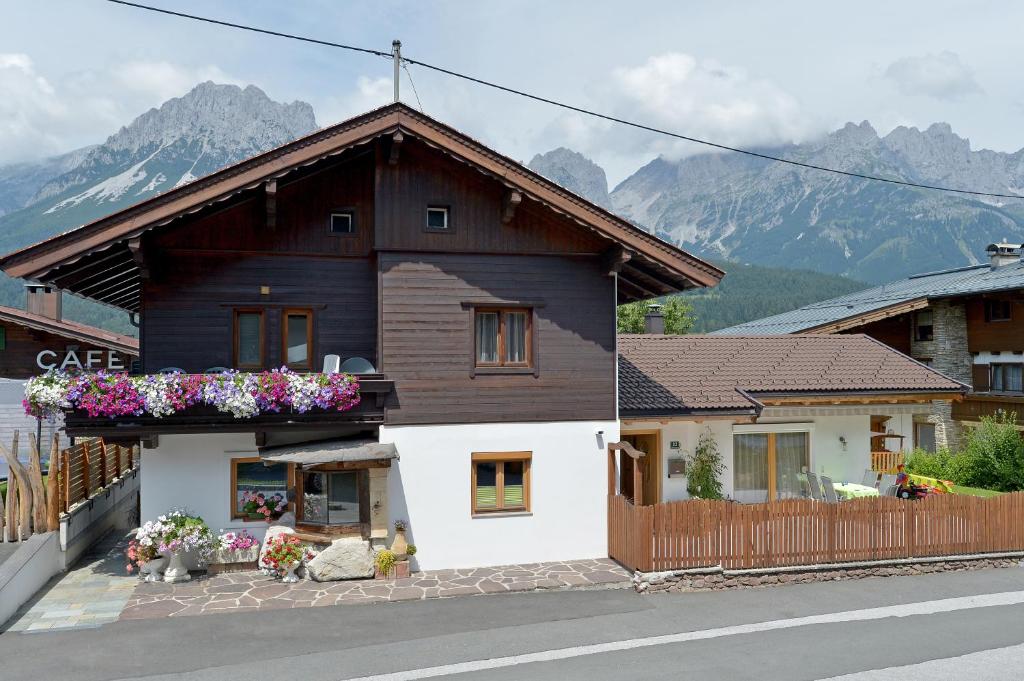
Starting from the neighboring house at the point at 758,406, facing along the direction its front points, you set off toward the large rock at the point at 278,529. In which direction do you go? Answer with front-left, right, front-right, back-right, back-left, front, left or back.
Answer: front-right

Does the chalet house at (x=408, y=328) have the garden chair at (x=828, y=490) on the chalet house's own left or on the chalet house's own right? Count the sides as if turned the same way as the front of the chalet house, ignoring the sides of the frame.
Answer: on the chalet house's own left

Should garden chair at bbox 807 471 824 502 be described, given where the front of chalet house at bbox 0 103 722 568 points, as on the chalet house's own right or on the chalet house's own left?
on the chalet house's own left

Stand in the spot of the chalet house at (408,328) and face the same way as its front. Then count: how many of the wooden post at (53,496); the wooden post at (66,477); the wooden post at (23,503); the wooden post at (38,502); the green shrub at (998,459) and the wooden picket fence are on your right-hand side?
4

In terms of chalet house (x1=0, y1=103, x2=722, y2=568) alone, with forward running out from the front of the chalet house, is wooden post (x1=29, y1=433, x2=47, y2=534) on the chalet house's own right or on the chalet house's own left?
on the chalet house's own right

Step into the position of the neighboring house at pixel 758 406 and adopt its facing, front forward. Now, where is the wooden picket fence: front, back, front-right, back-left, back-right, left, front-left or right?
front

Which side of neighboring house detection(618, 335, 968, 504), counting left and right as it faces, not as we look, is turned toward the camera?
front

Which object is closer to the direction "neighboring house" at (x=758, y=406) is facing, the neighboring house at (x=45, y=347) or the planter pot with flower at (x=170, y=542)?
the planter pot with flower

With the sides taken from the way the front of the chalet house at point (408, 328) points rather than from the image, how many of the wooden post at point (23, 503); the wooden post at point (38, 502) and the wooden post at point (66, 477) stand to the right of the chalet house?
3

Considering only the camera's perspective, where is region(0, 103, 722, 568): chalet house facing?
facing the viewer

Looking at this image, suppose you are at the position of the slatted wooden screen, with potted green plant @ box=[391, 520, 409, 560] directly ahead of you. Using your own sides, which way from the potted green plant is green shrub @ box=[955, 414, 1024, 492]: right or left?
left

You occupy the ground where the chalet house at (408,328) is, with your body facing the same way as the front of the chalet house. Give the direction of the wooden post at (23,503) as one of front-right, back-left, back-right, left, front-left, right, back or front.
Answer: right

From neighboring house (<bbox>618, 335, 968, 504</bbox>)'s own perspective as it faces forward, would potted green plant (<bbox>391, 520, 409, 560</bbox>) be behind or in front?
in front

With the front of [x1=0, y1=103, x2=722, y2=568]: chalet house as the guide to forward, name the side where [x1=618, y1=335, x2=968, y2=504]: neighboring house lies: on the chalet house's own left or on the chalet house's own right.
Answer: on the chalet house's own left

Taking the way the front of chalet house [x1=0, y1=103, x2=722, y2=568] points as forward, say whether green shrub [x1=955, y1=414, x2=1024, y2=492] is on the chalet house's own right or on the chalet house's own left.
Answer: on the chalet house's own left

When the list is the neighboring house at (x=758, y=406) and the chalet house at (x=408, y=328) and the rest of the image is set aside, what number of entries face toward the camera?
2

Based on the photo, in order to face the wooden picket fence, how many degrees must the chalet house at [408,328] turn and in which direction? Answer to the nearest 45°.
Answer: approximately 90° to its left
